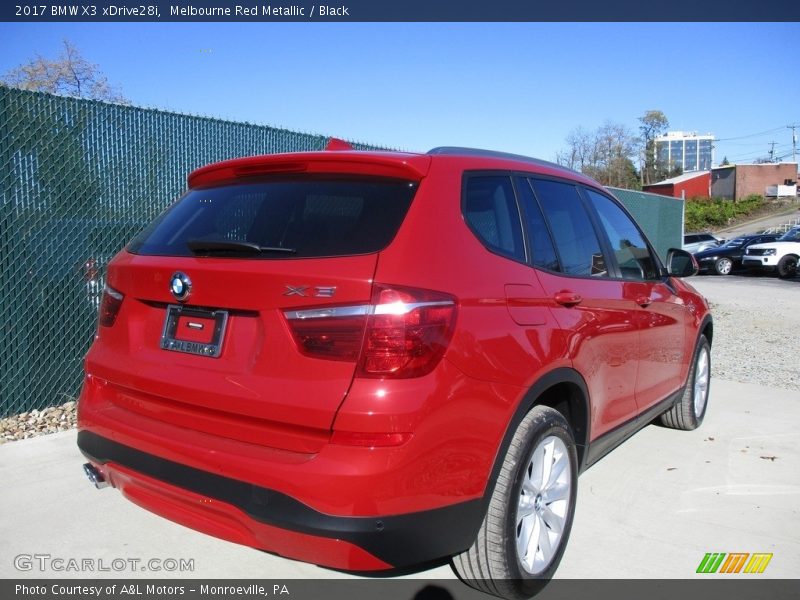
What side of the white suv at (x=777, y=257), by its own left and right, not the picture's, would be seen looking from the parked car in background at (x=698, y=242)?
right

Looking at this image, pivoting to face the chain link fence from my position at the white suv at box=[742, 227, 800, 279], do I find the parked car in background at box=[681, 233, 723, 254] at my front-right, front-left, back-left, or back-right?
back-right

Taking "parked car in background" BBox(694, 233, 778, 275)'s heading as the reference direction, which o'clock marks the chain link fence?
The chain link fence is roughly at 11 o'clock from the parked car in background.

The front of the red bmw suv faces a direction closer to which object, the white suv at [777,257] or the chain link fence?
the white suv

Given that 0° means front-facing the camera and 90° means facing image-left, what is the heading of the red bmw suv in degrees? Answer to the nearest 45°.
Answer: approximately 225°

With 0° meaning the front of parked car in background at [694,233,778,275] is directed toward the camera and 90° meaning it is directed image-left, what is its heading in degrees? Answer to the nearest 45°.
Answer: approximately 45°

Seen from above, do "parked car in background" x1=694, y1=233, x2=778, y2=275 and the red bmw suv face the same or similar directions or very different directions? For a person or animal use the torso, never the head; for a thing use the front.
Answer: very different directions

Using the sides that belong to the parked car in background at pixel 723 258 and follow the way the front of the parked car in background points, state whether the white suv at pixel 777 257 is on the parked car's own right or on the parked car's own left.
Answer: on the parked car's own left

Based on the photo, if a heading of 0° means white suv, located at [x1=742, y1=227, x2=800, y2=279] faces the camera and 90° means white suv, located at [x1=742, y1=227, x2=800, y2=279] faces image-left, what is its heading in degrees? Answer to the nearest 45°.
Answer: approximately 45°
